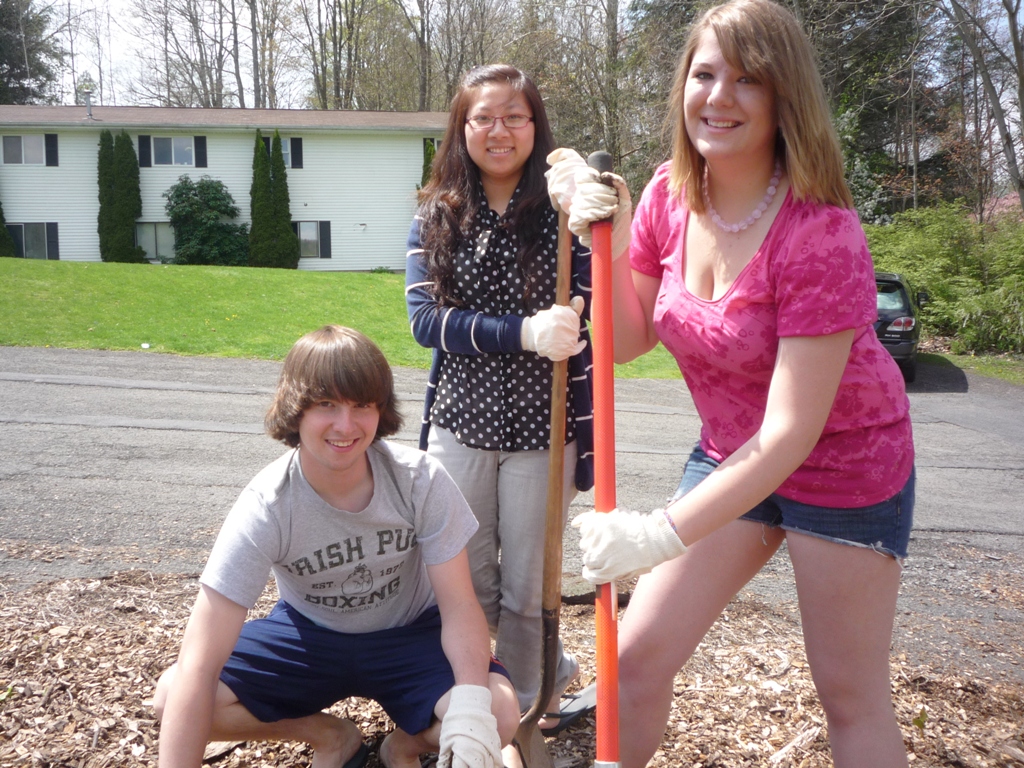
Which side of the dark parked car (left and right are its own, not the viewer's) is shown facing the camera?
back

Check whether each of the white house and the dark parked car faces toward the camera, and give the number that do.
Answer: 1

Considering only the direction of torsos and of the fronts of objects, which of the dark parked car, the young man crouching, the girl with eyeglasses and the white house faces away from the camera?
the dark parked car

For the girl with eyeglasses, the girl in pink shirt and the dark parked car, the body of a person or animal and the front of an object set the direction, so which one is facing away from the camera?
the dark parked car

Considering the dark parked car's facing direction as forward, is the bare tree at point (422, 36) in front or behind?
in front

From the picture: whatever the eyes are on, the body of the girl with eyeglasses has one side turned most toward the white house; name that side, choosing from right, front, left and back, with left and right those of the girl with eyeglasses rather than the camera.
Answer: back

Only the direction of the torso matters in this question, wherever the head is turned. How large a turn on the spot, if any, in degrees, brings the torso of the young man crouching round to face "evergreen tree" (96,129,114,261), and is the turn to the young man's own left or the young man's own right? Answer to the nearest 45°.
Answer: approximately 180°

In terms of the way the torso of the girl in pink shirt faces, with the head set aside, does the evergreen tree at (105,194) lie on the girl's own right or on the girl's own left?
on the girl's own right

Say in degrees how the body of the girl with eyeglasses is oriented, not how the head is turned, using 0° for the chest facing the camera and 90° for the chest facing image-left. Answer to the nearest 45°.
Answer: approximately 0°

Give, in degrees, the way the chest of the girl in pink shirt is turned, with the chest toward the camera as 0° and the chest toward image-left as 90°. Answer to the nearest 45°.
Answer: approximately 45°

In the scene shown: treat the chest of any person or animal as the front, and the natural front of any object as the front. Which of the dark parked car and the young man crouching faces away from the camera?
the dark parked car

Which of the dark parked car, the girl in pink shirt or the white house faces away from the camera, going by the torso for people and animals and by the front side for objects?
the dark parked car

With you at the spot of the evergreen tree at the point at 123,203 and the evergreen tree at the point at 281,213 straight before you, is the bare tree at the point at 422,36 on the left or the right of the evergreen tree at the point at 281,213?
left

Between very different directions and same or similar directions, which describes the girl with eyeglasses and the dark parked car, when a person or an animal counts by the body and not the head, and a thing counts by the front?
very different directions

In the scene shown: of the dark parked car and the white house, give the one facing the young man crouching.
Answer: the white house
